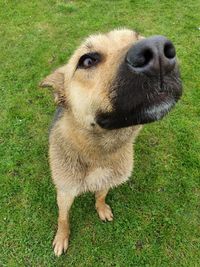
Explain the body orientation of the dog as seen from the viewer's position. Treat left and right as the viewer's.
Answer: facing the viewer and to the right of the viewer
